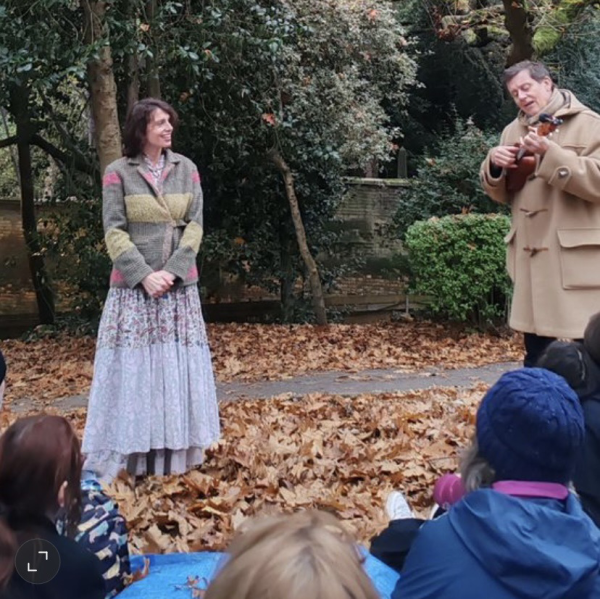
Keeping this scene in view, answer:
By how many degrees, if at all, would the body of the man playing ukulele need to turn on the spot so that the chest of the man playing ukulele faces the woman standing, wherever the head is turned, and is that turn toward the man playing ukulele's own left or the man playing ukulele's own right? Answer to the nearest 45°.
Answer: approximately 45° to the man playing ukulele's own right

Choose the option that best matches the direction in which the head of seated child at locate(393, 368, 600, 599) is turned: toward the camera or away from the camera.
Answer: away from the camera

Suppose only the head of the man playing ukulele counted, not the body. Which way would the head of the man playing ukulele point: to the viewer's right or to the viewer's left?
to the viewer's left

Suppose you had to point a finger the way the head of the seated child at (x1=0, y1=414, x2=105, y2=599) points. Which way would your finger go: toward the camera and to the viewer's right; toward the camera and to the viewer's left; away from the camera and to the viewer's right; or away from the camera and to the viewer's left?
away from the camera and to the viewer's right

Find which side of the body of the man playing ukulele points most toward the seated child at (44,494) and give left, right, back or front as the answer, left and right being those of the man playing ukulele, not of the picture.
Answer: front

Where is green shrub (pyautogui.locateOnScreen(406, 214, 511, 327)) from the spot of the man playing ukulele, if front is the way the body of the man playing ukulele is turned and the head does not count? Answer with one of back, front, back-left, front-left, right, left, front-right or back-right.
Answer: back-right

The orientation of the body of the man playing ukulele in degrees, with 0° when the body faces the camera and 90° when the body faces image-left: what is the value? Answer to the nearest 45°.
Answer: approximately 45°

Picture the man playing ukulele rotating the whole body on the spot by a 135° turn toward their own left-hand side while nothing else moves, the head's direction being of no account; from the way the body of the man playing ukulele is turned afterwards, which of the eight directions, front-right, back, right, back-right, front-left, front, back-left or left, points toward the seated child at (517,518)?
right

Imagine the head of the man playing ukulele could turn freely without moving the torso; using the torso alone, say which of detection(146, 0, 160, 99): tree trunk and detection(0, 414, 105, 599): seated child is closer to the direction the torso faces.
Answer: the seated child

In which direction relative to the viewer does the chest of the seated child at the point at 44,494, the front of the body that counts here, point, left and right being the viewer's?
facing away from the viewer and to the right of the viewer

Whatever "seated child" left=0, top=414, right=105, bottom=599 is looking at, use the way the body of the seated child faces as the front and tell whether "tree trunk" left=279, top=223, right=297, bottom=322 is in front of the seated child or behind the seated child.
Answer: in front

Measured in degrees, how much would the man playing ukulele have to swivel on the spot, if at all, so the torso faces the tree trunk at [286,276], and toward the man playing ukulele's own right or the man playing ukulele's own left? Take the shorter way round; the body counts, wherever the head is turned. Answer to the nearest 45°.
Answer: approximately 90° to the man playing ukulele's own right

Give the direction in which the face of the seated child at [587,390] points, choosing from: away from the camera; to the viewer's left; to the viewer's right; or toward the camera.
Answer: away from the camera

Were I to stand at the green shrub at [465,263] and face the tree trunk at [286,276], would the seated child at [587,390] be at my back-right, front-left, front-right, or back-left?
back-left

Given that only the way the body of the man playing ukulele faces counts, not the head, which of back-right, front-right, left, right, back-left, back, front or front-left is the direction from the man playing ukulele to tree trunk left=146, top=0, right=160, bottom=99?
right
